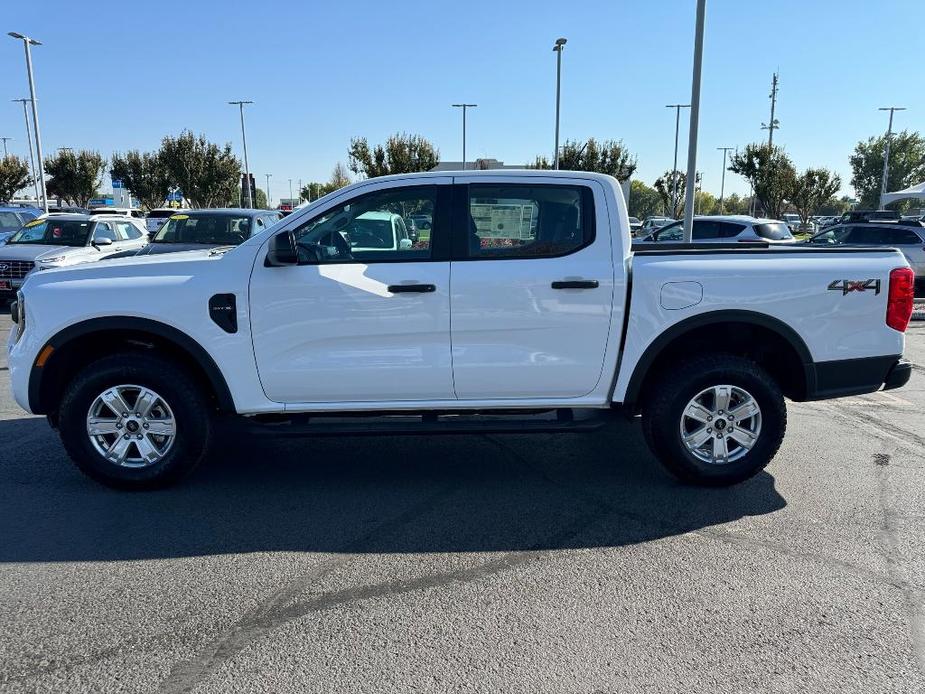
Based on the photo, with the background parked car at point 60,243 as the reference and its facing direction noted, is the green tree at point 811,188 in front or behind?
behind

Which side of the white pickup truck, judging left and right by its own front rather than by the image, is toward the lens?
left

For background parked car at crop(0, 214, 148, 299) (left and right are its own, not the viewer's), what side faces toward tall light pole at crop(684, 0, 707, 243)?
left

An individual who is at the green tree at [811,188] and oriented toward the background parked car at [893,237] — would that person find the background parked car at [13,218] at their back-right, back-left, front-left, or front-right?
front-right

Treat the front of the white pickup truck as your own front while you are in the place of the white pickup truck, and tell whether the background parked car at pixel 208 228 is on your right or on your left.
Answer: on your right

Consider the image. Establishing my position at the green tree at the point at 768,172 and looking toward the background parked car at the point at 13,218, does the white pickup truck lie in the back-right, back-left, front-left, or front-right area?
front-left

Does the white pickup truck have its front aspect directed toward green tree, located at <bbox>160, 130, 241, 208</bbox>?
no

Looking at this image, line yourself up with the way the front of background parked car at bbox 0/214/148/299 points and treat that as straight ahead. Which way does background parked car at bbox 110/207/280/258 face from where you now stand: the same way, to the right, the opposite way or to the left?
the same way

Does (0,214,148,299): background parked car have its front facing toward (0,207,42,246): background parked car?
no

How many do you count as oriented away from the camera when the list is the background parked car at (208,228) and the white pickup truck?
0

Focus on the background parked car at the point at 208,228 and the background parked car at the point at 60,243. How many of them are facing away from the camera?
0

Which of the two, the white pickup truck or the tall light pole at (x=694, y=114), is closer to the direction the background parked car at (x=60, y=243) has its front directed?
the white pickup truck

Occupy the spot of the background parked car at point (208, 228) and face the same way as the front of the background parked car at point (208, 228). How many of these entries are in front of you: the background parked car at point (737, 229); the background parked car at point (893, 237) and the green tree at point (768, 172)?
0

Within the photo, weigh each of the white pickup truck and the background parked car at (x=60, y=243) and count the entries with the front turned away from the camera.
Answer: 0

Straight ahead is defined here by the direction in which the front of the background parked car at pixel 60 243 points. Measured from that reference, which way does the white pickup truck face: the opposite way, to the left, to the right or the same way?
to the right

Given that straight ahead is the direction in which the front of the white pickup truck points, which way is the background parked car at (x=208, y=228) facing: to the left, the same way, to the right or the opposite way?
to the left

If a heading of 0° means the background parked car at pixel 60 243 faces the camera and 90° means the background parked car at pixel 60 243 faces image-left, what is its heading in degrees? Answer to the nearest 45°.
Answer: approximately 45°

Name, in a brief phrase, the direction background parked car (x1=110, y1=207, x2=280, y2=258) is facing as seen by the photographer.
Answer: facing the viewer and to the left of the viewer
